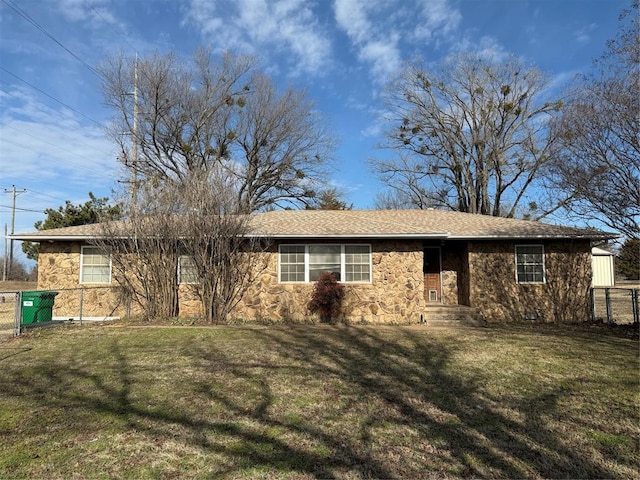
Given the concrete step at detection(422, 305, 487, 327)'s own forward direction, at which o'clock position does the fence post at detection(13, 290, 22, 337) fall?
The fence post is roughly at 2 o'clock from the concrete step.

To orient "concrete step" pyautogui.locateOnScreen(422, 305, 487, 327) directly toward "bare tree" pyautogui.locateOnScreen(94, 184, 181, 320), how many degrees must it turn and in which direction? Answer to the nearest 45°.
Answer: approximately 90° to its right

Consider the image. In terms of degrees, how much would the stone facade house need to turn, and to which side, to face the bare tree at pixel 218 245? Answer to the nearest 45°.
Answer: approximately 90° to its right

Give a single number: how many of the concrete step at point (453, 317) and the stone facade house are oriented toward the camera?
2

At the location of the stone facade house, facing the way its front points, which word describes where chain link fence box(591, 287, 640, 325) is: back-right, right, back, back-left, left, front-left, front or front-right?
left

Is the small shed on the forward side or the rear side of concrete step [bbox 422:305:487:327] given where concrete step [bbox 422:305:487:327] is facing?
on the rear side

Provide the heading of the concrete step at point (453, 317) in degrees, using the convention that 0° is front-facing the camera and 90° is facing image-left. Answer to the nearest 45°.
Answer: approximately 0°
